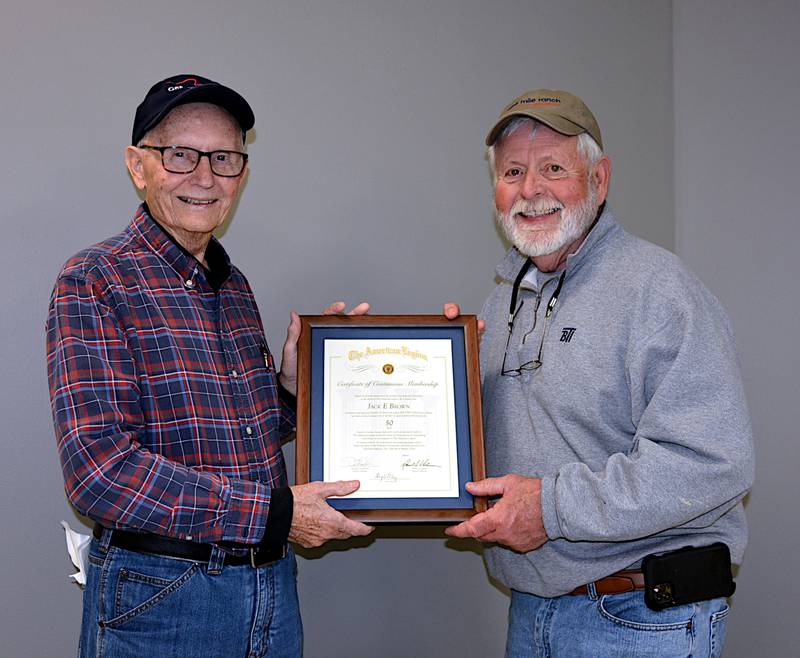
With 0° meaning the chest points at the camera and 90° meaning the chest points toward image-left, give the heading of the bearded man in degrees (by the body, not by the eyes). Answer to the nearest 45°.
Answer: approximately 45°

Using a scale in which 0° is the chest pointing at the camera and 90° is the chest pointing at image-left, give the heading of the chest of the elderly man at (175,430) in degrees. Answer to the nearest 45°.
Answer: approximately 315°

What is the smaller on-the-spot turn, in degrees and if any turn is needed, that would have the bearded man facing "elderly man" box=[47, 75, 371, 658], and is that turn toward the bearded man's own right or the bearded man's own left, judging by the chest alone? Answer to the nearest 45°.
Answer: approximately 45° to the bearded man's own right

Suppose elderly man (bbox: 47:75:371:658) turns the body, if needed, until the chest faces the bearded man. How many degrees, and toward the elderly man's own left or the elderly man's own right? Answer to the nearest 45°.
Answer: approximately 45° to the elderly man's own left
